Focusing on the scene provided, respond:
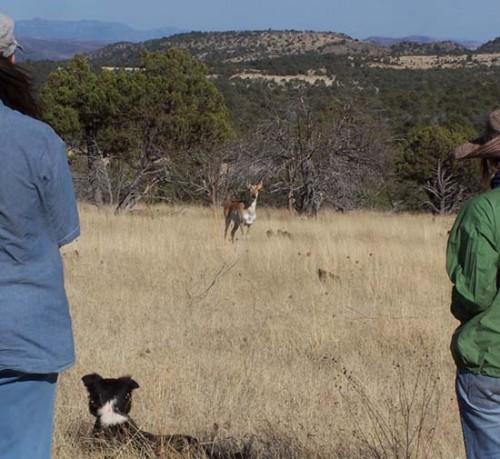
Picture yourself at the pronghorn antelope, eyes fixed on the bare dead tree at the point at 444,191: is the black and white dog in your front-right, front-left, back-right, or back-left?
back-right

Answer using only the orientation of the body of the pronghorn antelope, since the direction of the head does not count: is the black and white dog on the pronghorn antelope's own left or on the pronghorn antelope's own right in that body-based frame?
on the pronghorn antelope's own right

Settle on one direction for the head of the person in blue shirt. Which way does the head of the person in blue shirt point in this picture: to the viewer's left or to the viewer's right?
to the viewer's right

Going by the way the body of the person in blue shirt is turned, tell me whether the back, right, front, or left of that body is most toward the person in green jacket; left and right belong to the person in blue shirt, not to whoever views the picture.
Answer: right

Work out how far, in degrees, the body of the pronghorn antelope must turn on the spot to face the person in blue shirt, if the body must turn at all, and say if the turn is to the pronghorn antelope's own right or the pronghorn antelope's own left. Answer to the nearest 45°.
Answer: approximately 45° to the pronghorn antelope's own right

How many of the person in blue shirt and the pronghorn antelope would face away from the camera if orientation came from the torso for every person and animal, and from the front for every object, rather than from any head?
1

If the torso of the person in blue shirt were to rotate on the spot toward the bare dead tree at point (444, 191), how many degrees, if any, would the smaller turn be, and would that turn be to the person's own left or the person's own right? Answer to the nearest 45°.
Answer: approximately 45° to the person's own right

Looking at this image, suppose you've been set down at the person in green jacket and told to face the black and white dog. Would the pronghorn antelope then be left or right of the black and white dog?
right

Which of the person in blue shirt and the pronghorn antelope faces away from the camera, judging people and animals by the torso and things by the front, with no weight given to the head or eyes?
the person in blue shirt

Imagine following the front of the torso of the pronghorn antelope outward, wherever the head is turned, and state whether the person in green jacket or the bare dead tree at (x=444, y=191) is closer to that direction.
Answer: the person in green jacket

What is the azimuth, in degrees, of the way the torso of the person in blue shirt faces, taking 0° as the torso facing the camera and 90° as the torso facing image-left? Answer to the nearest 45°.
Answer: approximately 180°

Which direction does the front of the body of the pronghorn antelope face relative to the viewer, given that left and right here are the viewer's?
facing the viewer and to the right of the viewer
